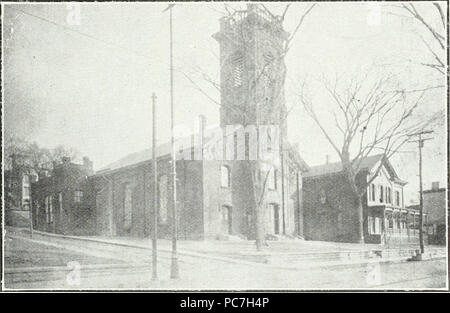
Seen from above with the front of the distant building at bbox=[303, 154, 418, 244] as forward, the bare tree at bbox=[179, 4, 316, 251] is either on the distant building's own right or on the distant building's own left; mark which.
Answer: on the distant building's own right

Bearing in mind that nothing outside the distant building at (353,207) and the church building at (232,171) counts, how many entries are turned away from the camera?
0

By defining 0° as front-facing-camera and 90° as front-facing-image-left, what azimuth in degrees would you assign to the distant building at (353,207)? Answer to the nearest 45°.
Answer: approximately 315°

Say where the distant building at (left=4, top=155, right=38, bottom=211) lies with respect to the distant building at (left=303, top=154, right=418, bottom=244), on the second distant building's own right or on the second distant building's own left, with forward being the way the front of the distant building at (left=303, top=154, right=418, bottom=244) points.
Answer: on the second distant building's own right

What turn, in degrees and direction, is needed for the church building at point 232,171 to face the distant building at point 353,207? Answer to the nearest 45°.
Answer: approximately 90° to its left

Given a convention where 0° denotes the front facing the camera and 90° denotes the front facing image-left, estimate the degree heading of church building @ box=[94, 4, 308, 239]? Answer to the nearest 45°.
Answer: approximately 315°
